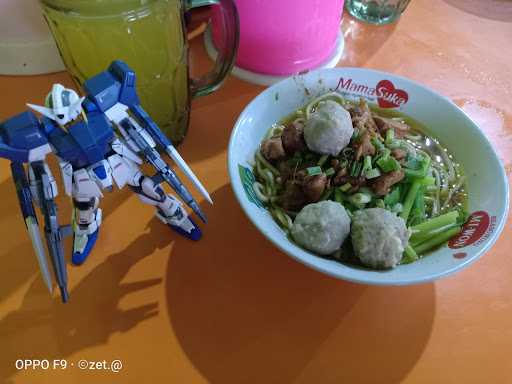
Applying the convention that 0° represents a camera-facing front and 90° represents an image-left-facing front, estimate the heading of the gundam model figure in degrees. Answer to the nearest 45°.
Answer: approximately 0°
